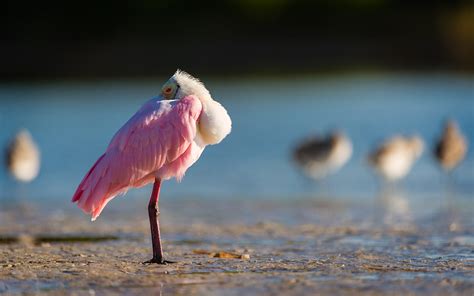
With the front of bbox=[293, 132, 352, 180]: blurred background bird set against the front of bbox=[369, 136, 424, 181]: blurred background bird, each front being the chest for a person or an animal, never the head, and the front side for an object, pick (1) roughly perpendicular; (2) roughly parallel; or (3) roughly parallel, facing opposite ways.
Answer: roughly parallel

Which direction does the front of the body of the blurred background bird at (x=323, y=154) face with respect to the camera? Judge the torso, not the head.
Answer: to the viewer's right

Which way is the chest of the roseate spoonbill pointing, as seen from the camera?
to the viewer's right

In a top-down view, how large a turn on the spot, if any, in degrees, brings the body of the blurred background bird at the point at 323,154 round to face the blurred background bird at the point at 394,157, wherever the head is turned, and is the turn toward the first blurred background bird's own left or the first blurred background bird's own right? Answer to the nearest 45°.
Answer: approximately 45° to the first blurred background bird's own right

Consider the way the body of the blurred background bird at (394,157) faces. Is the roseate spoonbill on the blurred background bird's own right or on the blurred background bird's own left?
on the blurred background bird's own right

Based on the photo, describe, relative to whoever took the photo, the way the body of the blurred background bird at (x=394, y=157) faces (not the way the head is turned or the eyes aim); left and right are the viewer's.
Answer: facing to the right of the viewer

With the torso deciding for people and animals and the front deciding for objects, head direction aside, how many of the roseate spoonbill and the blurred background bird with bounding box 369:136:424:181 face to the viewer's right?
2

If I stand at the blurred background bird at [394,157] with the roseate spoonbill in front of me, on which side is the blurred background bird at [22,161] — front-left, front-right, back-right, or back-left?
front-right
